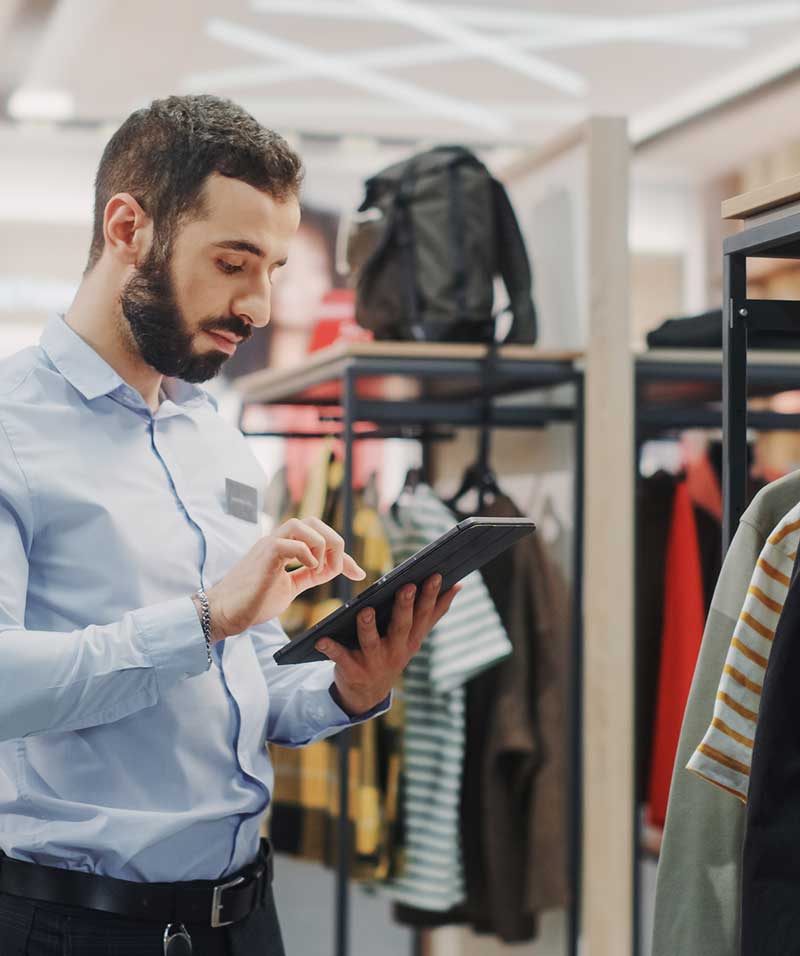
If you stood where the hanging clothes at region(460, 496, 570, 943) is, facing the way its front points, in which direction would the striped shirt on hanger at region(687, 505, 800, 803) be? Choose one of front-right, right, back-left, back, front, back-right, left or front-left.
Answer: left

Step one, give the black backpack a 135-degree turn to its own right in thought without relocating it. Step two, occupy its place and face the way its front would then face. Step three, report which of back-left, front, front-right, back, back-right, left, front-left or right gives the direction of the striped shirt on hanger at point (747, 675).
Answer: back

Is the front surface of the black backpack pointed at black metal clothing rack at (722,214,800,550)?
no

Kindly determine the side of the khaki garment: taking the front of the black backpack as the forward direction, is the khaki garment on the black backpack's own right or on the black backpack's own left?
on the black backpack's own left

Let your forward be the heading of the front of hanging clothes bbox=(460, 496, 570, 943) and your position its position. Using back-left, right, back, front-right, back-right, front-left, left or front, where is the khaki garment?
left

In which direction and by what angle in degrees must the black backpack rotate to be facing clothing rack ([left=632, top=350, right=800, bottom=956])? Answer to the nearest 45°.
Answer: approximately 135° to its left

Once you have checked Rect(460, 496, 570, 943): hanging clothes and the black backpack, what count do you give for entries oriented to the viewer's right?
0

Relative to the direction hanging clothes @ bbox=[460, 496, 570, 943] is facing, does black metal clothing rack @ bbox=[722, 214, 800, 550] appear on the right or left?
on its left
